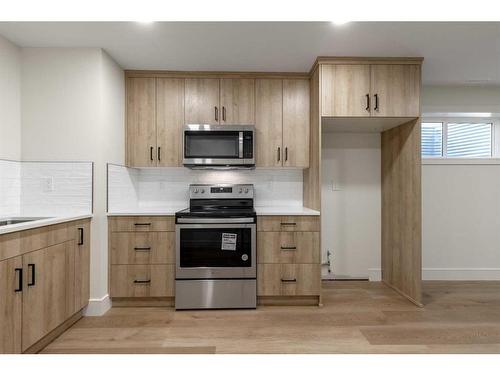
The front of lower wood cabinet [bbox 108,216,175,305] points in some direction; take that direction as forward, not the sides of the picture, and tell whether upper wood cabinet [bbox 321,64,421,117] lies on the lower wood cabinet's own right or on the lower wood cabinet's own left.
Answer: on the lower wood cabinet's own left

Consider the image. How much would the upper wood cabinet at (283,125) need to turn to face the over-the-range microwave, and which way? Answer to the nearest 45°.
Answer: approximately 90° to its right

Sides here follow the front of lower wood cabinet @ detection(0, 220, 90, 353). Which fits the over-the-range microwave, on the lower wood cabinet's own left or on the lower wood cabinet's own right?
on the lower wood cabinet's own left

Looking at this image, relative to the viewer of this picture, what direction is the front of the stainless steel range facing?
facing the viewer

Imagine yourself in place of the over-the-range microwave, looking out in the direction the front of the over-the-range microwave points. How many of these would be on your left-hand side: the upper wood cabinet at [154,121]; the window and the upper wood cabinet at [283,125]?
2

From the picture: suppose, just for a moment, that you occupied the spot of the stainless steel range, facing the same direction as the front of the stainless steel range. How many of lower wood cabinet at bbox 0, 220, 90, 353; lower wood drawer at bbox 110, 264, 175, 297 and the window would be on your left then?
1

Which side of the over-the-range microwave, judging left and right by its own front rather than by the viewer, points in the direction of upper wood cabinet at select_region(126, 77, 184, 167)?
right

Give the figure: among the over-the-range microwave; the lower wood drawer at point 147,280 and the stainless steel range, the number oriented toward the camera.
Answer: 3

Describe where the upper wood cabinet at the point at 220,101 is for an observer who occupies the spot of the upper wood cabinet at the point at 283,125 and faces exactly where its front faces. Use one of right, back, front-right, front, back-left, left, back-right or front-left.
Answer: right

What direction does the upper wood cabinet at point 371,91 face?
toward the camera

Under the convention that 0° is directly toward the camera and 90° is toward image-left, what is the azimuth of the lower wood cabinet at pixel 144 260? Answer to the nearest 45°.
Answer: approximately 0°

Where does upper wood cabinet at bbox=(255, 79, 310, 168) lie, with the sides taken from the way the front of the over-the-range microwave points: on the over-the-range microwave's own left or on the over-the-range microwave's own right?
on the over-the-range microwave's own left
